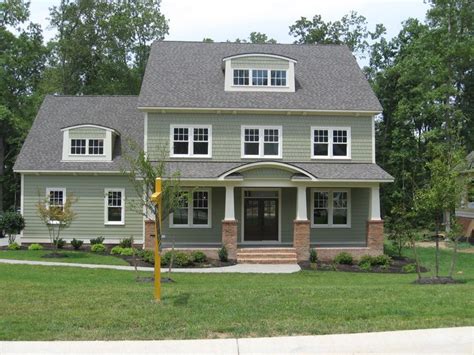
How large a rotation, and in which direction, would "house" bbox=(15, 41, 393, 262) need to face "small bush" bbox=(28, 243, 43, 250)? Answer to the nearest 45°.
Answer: approximately 90° to its right

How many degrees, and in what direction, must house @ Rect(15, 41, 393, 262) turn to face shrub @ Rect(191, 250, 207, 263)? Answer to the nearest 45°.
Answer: approximately 45° to its right

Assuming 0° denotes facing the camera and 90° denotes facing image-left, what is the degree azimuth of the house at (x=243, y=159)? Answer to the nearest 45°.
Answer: approximately 0°

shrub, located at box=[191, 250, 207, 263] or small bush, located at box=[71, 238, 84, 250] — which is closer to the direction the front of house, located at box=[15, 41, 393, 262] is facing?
the shrub

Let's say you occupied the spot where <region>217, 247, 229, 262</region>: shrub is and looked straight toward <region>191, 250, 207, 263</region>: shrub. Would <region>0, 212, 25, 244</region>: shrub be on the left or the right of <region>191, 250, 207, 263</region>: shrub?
right

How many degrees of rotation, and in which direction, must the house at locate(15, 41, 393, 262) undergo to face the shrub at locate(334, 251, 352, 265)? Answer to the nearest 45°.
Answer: approximately 45° to its left

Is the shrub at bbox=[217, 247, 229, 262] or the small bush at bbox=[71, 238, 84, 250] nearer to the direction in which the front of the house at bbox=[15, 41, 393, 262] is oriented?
the shrub

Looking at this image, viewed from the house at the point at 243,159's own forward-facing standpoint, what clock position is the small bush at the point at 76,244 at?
The small bush is roughly at 3 o'clock from the house.

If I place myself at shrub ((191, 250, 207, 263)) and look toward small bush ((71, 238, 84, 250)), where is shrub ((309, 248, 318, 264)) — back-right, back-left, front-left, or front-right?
back-right

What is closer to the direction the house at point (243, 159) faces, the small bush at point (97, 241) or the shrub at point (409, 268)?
the shrub

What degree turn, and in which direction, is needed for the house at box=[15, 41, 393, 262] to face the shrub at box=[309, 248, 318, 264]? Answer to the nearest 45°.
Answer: approximately 45° to its left
